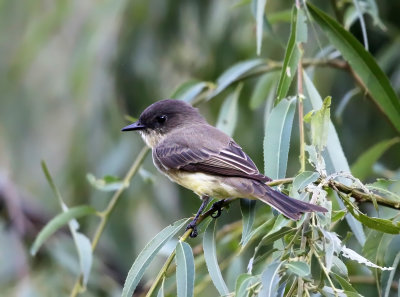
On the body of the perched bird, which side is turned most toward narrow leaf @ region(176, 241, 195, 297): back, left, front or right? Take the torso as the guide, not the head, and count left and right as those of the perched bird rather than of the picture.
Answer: front

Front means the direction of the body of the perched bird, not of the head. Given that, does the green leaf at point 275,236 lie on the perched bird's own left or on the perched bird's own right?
on the perched bird's own left

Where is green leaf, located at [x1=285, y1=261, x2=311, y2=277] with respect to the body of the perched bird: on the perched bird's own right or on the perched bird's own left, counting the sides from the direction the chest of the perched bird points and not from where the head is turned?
on the perched bird's own left

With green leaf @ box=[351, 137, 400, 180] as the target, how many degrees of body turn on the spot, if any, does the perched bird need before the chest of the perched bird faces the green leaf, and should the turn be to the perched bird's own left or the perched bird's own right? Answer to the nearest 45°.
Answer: approximately 135° to the perched bird's own right

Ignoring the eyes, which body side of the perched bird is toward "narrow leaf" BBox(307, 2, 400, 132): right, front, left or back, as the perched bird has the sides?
back

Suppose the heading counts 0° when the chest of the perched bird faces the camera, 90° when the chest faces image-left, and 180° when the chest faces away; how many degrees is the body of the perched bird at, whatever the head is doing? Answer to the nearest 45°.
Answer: approximately 90°
